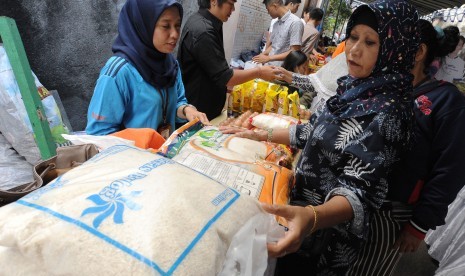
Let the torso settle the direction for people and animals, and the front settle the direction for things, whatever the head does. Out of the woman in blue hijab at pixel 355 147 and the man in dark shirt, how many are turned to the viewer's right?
1

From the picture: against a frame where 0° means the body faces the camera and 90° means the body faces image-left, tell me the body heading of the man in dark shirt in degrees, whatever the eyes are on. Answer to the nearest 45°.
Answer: approximately 270°

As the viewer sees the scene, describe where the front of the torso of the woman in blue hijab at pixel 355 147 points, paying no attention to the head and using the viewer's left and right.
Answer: facing the viewer and to the left of the viewer

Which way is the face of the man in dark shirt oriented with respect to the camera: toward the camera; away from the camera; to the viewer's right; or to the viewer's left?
to the viewer's right

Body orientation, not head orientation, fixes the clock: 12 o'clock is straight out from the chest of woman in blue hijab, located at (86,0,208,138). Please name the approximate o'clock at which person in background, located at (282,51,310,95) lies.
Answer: The person in background is roughly at 9 o'clock from the woman in blue hijab.

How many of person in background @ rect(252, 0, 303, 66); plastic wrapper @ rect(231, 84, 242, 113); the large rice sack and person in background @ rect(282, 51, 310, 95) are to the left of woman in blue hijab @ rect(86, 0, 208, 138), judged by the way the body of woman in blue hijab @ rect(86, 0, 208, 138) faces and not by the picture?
3

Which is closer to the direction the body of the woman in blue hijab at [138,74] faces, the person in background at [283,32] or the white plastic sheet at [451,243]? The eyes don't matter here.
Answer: the white plastic sheet

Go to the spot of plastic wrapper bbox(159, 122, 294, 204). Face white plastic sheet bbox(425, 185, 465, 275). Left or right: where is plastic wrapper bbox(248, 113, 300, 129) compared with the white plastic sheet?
left

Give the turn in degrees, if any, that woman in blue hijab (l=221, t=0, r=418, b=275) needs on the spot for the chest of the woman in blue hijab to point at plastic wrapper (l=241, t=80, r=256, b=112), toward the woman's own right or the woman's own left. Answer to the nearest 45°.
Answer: approximately 90° to the woman's own right

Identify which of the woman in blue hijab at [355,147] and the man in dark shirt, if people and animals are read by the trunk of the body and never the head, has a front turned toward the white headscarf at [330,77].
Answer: the man in dark shirt

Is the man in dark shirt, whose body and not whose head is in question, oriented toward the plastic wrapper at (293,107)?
yes

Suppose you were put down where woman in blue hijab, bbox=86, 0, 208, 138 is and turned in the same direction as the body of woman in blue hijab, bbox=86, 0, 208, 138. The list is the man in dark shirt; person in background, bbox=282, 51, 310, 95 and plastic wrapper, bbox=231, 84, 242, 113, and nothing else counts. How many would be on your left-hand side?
3

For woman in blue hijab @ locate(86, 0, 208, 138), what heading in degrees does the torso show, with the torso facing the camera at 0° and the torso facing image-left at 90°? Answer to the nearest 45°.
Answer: approximately 315°

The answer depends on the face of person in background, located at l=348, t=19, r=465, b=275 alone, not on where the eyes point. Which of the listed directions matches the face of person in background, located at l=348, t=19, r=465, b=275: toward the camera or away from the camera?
away from the camera
